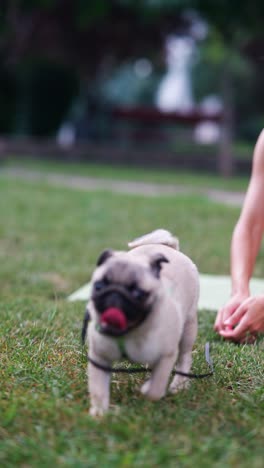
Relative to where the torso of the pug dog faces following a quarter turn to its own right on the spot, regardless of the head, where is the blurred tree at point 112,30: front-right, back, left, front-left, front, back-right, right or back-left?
front-right

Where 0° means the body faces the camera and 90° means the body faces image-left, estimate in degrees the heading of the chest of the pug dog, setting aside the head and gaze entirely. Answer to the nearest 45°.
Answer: approximately 45°
